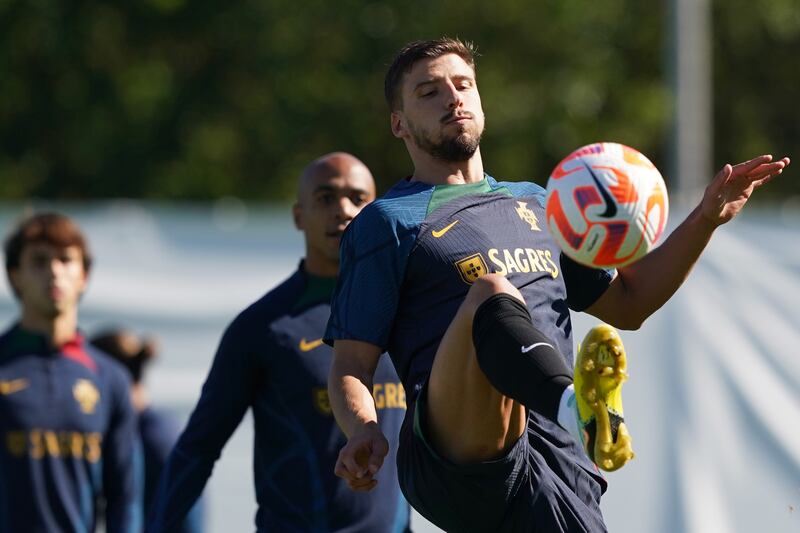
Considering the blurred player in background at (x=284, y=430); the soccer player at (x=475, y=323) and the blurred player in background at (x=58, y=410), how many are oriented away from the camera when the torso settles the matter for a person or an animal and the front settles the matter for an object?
0

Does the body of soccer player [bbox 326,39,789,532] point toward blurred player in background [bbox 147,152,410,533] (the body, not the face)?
no

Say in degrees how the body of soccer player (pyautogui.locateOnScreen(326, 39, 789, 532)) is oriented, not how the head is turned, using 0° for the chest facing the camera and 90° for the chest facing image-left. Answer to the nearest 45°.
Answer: approximately 315°

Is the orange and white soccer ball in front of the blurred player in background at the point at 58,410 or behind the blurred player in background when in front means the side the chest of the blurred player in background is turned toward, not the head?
in front

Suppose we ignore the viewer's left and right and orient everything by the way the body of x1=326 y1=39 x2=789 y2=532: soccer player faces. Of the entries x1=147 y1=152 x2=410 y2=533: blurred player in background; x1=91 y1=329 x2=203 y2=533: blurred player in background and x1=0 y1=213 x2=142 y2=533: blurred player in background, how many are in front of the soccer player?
0

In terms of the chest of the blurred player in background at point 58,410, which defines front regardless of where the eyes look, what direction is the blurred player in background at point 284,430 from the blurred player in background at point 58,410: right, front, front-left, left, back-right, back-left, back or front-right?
front-left

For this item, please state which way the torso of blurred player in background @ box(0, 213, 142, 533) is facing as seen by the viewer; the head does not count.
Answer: toward the camera

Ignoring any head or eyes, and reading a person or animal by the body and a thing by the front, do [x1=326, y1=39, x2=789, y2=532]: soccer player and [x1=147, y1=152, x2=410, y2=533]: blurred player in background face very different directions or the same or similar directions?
same or similar directions

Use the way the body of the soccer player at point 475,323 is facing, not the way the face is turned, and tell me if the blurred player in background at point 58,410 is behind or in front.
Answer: behind

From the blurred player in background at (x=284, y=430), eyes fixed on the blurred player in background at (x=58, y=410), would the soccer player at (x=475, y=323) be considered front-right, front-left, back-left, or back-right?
back-left

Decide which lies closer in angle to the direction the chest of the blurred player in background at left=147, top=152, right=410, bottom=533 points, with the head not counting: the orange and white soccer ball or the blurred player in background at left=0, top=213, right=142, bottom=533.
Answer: the orange and white soccer ball

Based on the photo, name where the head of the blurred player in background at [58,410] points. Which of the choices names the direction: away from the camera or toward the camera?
toward the camera

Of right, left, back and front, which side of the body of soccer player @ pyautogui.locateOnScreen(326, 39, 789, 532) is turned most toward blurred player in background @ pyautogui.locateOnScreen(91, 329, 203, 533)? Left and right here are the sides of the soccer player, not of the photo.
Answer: back

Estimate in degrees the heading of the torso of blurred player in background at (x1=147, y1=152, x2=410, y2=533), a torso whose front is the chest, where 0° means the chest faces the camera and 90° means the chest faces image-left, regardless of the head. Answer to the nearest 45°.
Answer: approximately 315°

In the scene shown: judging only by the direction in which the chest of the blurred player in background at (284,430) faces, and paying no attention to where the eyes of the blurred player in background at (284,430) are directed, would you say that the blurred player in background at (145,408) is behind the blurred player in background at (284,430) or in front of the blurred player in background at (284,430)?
behind

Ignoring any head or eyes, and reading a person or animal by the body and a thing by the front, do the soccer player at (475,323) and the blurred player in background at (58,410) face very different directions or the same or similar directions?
same or similar directions

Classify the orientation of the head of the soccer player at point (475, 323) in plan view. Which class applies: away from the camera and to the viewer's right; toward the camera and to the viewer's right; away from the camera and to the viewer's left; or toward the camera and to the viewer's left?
toward the camera and to the viewer's right
